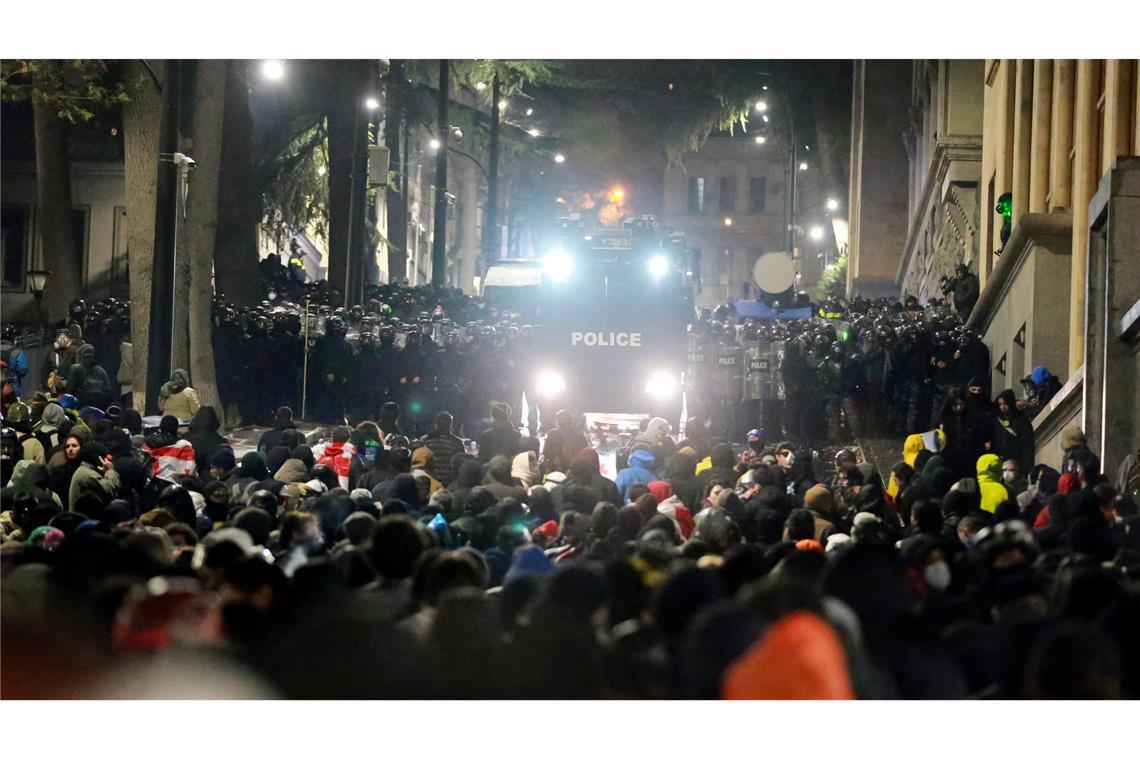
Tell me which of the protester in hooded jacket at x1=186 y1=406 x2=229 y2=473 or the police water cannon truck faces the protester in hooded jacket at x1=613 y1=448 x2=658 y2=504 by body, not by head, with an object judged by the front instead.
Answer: the police water cannon truck

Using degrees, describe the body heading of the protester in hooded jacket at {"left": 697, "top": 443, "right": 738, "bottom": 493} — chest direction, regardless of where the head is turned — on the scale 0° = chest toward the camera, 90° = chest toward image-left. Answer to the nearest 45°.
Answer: approximately 180°

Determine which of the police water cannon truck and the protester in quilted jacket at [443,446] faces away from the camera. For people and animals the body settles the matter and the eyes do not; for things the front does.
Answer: the protester in quilted jacket

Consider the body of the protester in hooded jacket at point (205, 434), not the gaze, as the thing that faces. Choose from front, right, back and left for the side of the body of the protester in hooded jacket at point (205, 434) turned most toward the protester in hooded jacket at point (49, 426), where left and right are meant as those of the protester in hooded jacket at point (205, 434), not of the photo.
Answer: left

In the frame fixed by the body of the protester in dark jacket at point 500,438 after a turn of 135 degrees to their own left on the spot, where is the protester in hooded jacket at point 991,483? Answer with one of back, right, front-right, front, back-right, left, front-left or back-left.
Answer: left

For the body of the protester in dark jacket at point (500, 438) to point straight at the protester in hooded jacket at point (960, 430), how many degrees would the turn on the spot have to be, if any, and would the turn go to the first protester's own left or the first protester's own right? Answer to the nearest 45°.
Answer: approximately 90° to the first protester's own right

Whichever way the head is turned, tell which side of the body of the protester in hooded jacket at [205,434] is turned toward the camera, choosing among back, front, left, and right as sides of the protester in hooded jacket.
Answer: back

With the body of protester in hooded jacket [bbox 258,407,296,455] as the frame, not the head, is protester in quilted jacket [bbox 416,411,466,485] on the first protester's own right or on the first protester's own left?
on the first protester's own right

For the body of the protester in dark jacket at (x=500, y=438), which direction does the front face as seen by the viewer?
away from the camera

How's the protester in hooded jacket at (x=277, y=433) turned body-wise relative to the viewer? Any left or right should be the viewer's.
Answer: facing away from the viewer
